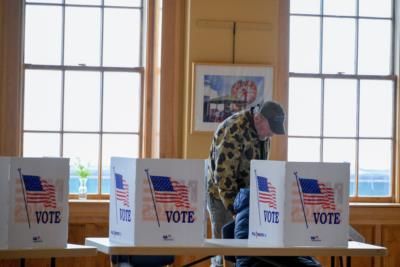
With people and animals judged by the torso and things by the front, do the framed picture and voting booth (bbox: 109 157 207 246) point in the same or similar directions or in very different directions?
very different directions

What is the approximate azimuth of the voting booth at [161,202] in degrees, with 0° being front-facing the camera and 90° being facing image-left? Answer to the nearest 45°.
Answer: approximately 180°

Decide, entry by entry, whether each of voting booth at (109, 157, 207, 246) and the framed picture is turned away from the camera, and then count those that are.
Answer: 1

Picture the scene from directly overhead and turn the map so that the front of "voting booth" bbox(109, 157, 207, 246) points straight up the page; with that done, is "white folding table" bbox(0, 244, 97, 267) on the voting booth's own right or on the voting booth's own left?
on the voting booth's own left

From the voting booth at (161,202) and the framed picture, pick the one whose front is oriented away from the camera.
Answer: the voting booth

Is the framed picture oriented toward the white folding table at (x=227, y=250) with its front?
yes

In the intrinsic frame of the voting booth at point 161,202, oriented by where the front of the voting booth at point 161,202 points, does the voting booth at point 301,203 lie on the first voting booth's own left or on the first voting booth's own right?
on the first voting booth's own right

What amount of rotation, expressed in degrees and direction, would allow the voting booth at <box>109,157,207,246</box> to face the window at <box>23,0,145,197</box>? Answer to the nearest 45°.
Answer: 0° — it already faces it
